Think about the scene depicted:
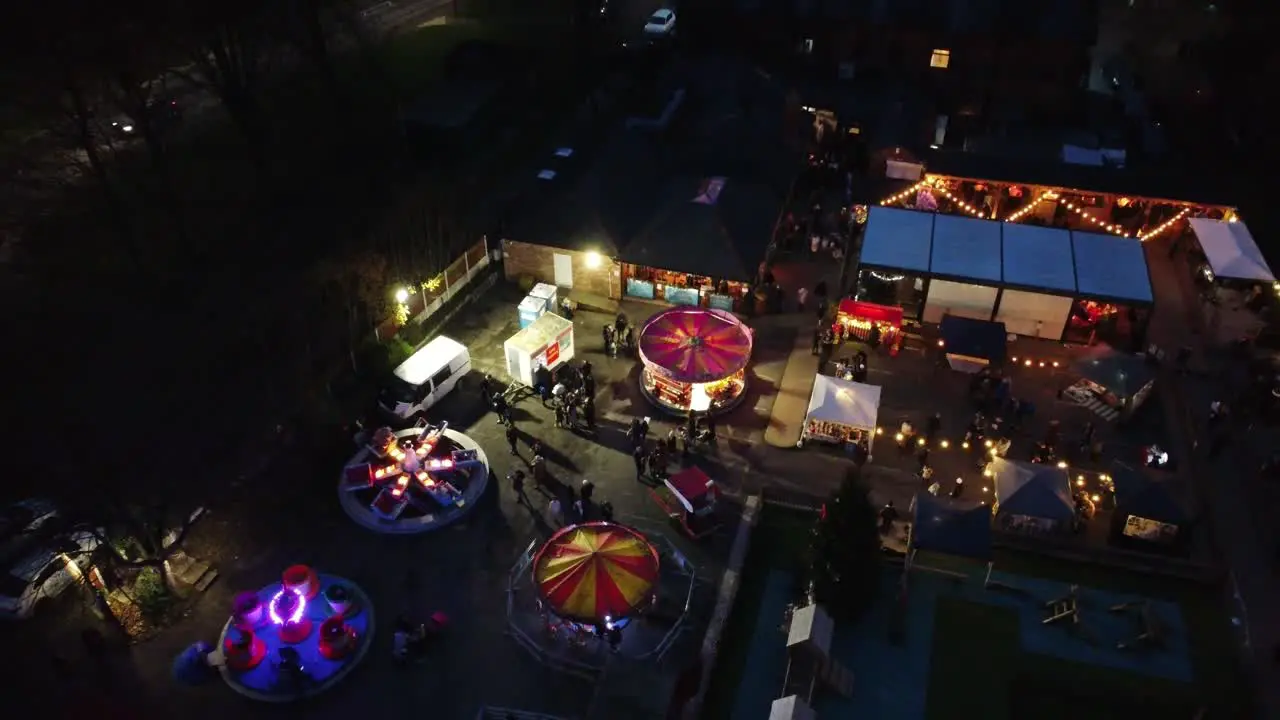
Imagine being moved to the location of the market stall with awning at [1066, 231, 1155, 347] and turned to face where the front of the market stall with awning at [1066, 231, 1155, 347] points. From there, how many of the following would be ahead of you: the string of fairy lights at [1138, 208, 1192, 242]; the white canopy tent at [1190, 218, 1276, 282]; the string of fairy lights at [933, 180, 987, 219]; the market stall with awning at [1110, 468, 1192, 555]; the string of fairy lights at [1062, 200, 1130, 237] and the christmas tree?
2

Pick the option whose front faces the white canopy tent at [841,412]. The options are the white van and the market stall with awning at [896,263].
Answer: the market stall with awning

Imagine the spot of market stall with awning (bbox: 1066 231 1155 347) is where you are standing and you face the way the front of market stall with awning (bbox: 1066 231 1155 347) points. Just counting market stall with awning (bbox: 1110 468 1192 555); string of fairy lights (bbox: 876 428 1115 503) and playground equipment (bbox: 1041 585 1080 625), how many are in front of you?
3

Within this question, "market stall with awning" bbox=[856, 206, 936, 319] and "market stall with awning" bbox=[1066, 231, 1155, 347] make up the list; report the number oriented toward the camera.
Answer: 2

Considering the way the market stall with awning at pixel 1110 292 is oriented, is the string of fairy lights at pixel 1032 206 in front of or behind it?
behind

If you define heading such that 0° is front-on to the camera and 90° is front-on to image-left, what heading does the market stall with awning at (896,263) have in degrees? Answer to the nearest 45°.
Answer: approximately 0°

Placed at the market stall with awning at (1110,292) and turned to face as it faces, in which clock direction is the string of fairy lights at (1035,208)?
The string of fairy lights is roughly at 5 o'clock from the market stall with awning.

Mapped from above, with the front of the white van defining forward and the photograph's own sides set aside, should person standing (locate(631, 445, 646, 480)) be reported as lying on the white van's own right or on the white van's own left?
on the white van's own left

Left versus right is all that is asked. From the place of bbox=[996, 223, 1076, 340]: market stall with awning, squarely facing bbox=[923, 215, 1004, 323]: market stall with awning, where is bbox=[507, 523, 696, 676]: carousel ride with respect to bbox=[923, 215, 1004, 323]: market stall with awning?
left

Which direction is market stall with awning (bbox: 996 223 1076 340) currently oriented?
toward the camera

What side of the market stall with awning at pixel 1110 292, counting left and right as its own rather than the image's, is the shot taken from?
front
